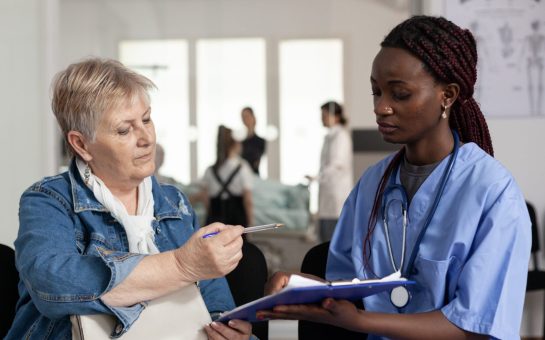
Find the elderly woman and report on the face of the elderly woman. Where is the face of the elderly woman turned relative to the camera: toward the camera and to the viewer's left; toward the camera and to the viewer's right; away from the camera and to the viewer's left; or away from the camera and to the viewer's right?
toward the camera and to the viewer's right

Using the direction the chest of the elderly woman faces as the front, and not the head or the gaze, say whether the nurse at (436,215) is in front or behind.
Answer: in front

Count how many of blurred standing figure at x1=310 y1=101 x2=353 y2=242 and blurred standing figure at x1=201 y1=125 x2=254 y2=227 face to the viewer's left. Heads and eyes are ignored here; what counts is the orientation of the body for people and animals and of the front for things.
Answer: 1

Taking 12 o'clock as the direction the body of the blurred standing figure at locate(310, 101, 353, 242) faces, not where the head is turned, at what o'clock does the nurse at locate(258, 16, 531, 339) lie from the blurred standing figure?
The nurse is roughly at 9 o'clock from the blurred standing figure.

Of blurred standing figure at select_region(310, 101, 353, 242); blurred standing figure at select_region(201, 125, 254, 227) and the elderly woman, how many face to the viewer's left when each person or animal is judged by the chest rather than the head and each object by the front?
1

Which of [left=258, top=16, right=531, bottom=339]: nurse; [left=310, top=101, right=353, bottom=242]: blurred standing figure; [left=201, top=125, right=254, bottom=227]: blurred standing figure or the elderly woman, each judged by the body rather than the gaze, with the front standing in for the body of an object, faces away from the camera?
[left=201, top=125, right=254, bottom=227]: blurred standing figure

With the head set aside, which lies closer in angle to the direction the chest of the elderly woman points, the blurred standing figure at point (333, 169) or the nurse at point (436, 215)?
the nurse

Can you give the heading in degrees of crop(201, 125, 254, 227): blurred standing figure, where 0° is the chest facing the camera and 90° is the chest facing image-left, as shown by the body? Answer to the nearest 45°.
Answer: approximately 180°

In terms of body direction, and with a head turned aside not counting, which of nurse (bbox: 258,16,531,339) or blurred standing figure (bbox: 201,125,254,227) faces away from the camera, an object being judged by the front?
the blurred standing figure

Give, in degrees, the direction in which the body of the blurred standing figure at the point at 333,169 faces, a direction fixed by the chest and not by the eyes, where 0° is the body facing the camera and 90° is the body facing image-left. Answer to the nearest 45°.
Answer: approximately 90°
